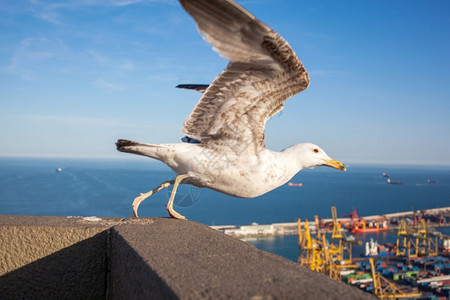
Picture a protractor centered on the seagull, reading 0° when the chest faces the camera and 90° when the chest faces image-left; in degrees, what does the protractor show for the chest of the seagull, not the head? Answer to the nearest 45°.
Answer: approximately 270°

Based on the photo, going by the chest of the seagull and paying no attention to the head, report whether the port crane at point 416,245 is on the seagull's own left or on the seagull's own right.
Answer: on the seagull's own left
